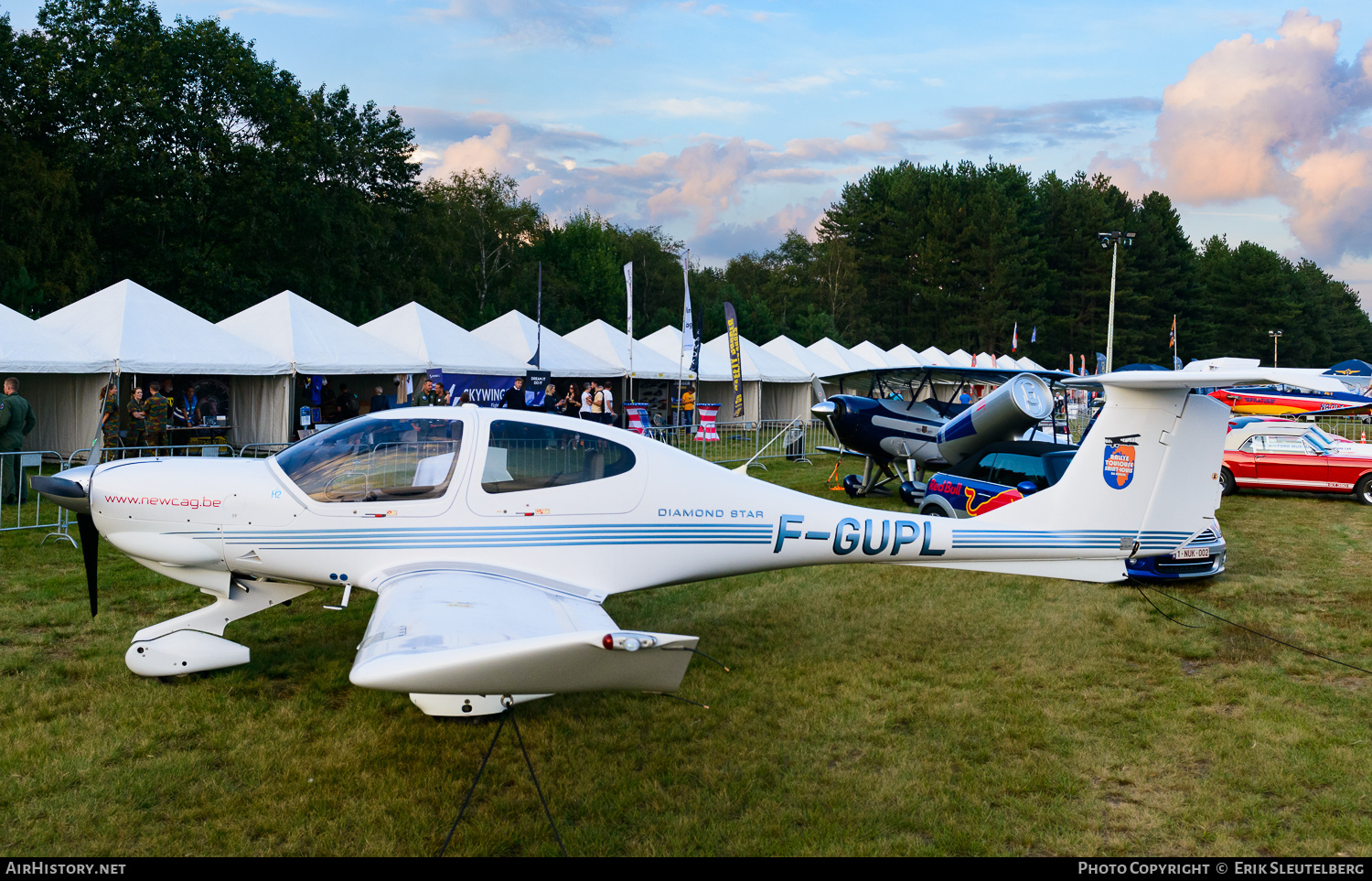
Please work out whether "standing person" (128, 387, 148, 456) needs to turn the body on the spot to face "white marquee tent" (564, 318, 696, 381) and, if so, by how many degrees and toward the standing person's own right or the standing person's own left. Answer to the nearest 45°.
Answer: approximately 90° to the standing person's own left

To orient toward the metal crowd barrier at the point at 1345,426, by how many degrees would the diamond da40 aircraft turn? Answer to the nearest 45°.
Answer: approximately 135° to its right

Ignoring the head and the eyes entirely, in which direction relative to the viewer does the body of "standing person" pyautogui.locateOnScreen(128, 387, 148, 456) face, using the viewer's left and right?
facing the viewer and to the right of the viewer

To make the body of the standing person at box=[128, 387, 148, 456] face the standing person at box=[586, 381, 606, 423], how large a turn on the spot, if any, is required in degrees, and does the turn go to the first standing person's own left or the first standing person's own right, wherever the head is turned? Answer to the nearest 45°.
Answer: approximately 45° to the first standing person's own left

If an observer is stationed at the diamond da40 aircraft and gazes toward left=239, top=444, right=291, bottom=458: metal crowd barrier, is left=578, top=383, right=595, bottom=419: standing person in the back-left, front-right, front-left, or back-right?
front-right

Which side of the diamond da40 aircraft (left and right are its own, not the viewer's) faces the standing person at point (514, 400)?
right

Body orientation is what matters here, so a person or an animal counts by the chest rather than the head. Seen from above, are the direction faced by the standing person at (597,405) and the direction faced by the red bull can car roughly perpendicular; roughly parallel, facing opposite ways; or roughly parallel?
roughly perpendicular

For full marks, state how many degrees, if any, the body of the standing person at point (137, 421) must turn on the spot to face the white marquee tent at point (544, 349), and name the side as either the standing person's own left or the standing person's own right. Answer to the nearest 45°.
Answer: approximately 90° to the standing person's own left

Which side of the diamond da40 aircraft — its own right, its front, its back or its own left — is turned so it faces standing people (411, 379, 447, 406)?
right

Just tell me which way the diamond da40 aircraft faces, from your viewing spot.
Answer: facing to the left of the viewer

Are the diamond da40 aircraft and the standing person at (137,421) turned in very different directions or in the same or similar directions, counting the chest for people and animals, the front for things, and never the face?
very different directions
